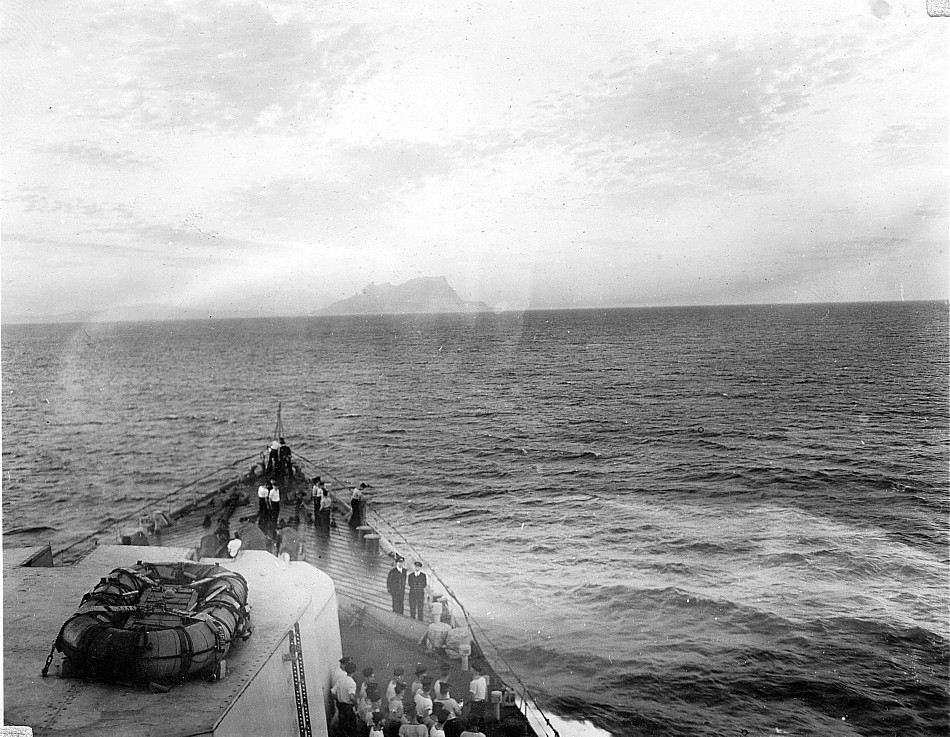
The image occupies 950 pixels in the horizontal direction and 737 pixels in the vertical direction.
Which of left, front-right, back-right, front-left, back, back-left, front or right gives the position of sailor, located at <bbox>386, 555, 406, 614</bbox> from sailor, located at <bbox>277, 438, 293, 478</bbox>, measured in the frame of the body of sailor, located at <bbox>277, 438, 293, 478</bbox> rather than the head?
back

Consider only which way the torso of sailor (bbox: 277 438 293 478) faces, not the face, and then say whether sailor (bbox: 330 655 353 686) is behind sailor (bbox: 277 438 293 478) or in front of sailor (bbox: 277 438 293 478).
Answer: behind

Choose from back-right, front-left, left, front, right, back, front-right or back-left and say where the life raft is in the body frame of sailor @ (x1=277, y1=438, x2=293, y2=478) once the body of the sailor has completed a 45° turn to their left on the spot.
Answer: back-left

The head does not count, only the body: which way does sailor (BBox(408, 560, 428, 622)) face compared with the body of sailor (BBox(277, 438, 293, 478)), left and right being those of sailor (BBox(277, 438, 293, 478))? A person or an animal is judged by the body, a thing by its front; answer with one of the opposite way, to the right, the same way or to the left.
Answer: the opposite way

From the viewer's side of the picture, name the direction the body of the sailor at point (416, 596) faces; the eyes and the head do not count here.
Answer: toward the camera

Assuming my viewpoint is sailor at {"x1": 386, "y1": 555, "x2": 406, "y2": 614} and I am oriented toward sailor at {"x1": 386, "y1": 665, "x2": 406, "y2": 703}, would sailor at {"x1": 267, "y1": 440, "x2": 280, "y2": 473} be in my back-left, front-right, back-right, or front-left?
back-right

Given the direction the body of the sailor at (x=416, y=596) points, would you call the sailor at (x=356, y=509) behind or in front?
behind

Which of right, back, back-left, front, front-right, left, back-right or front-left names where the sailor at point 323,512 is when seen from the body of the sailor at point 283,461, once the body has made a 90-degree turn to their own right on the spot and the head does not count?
right
